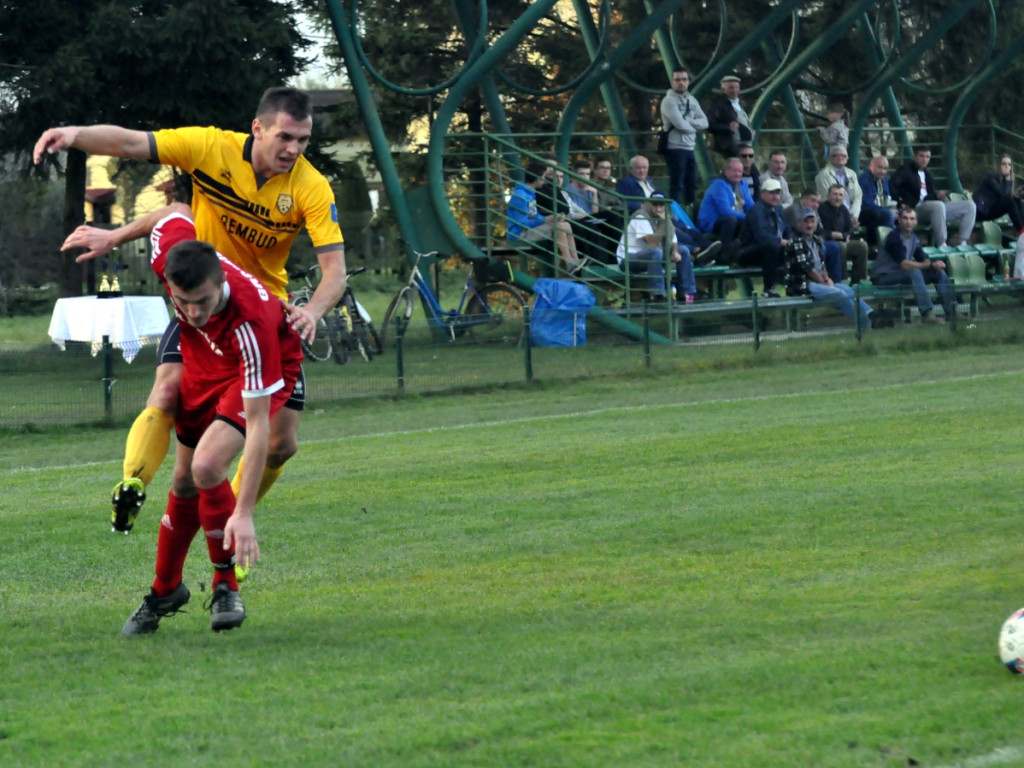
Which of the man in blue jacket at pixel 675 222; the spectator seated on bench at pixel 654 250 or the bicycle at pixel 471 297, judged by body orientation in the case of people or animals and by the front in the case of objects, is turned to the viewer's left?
the bicycle

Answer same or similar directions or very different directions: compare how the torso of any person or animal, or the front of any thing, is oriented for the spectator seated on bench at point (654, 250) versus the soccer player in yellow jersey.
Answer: same or similar directions

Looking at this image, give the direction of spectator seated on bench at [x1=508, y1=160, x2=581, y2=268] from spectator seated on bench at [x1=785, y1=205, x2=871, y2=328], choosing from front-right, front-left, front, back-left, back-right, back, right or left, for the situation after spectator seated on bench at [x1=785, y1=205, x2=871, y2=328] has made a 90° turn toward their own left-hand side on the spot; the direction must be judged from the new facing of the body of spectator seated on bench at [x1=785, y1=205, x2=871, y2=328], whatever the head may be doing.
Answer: back-left

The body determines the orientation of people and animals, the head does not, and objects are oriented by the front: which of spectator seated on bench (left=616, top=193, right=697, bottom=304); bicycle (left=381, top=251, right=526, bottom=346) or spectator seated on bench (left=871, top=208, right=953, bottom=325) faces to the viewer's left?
the bicycle

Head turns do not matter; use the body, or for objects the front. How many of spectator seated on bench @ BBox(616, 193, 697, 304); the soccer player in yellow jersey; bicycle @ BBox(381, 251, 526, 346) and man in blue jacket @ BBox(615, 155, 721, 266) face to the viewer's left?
1

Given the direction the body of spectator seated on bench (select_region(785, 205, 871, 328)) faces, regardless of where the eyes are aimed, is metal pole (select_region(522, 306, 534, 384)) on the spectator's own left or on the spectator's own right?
on the spectator's own right

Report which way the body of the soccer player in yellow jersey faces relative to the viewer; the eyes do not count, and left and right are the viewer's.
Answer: facing the viewer and to the right of the viewer

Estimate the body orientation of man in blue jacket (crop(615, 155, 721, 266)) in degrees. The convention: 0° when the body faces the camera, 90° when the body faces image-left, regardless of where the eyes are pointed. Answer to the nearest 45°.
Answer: approximately 315°

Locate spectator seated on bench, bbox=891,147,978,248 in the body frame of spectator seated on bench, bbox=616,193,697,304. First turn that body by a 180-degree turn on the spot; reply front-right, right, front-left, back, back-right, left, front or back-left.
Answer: right

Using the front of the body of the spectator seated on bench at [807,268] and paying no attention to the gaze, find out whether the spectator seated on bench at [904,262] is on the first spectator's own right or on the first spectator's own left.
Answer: on the first spectator's own left

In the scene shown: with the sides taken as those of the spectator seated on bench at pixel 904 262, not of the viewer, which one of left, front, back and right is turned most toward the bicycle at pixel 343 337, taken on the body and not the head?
right

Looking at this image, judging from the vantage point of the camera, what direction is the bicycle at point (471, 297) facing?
facing to the left of the viewer
